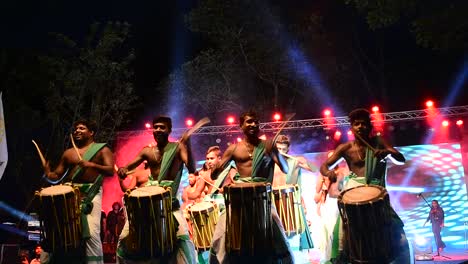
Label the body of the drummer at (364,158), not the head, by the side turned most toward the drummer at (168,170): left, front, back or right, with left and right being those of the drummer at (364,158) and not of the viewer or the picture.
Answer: right

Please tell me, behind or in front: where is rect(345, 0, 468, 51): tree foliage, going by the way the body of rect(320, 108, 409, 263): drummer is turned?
behind

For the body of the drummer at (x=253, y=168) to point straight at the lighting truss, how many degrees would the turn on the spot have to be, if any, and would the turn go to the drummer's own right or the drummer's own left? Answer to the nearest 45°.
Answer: approximately 180°

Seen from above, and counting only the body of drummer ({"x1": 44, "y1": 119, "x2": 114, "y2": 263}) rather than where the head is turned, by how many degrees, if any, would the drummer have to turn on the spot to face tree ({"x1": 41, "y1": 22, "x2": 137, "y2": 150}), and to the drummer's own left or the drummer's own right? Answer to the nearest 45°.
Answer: approximately 135° to the drummer's own right

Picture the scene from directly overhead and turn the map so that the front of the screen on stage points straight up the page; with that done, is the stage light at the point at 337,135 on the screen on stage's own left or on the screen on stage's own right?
on the screen on stage's own right

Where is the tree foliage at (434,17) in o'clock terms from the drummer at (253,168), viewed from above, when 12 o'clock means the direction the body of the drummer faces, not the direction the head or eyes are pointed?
The tree foliage is roughly at 7 o'clock from the drummer.

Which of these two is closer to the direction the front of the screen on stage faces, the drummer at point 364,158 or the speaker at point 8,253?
the drummer

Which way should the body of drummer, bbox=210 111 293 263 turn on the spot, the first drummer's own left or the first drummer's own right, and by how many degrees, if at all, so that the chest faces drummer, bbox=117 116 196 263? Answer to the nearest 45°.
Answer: approximately 90° to the first drummer's own right
